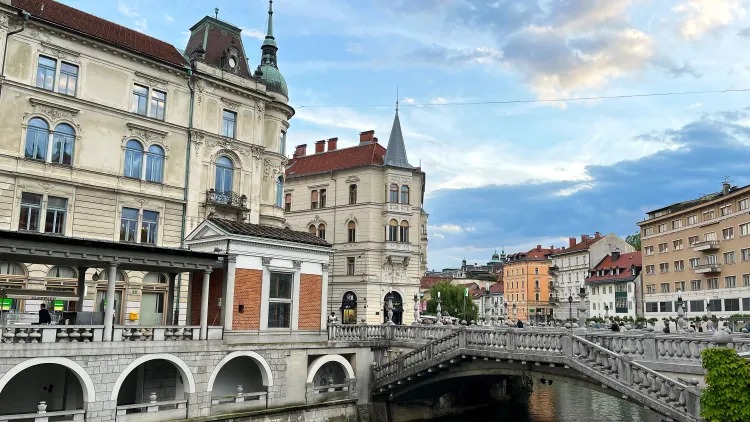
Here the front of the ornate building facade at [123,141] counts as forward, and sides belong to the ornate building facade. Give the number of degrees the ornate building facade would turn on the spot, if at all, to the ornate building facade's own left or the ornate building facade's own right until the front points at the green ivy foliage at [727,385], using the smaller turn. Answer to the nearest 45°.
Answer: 0° — it already faces it

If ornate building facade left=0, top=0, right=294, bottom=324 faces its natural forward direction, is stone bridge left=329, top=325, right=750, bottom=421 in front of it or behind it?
in front

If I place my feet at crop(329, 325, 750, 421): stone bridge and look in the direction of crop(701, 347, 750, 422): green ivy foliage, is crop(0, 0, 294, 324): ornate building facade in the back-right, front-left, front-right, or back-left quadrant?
back-right
